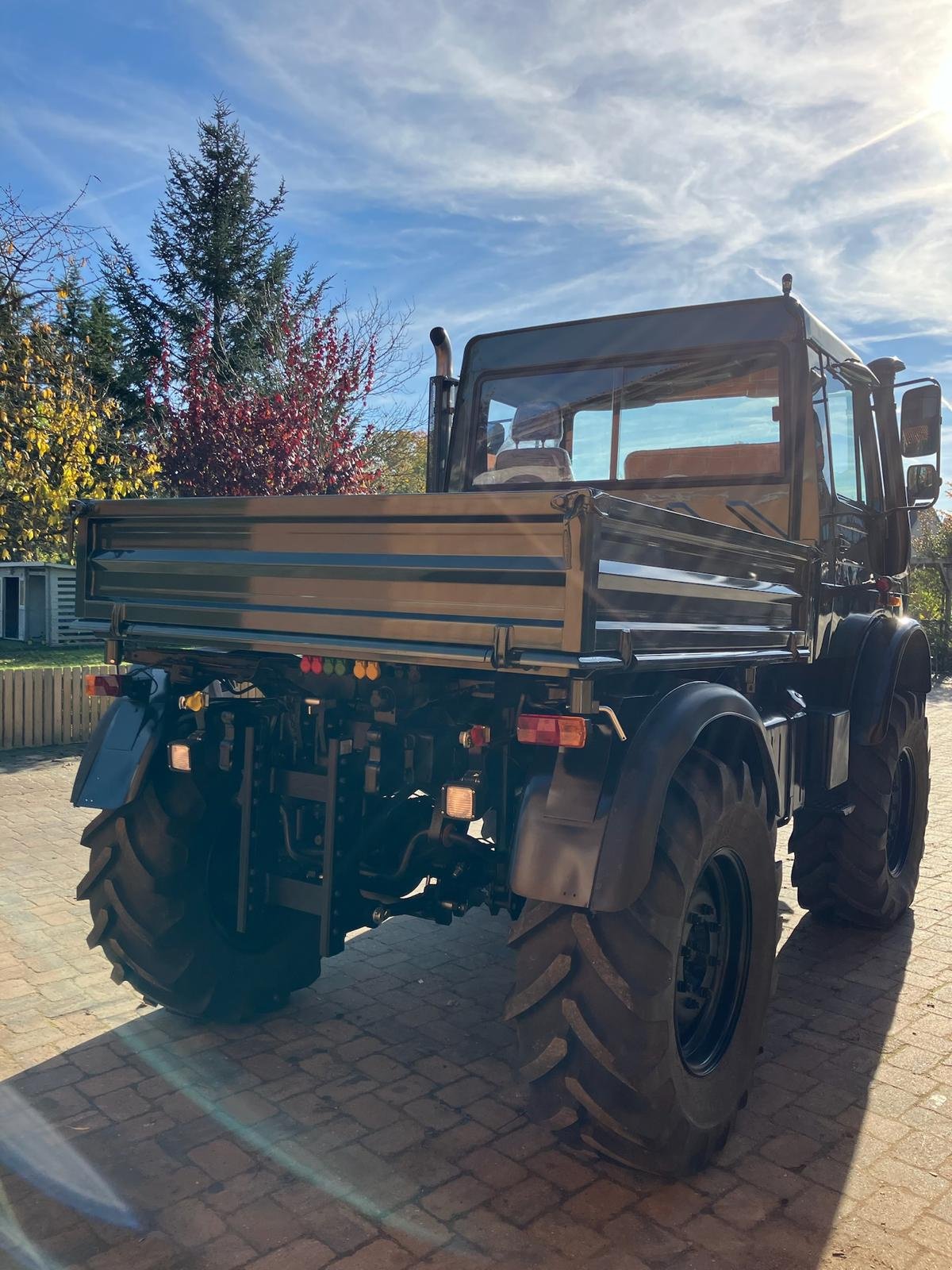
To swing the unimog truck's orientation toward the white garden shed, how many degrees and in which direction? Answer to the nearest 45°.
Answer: approximately 90° to its left

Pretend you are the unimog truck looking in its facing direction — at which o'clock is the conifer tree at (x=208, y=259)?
The conifer tree is roughly at 10 o'clock from the unimog truck.

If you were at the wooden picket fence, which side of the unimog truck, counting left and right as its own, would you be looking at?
left

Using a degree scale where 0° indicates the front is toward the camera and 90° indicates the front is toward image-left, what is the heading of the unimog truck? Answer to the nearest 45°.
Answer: approximately 225°

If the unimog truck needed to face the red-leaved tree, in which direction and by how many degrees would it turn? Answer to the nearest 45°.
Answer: approximately 45° to its left
